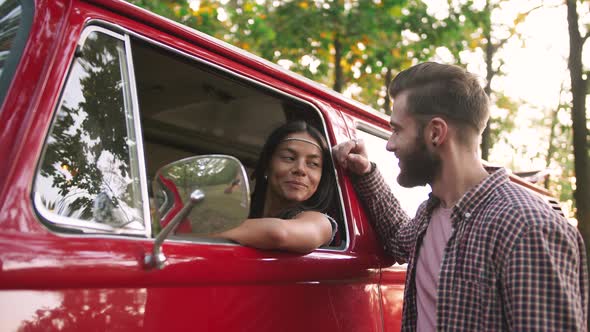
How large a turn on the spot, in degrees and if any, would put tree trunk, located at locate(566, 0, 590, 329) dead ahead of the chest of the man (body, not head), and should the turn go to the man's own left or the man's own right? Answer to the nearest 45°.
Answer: approximately 135° to the man's own right

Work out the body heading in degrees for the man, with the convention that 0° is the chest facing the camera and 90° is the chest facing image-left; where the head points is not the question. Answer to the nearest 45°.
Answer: approximately 45°

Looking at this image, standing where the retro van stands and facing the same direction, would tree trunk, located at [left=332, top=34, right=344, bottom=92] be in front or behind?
behind

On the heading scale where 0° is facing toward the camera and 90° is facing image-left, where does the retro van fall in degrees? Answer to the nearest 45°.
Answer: approximately 45°

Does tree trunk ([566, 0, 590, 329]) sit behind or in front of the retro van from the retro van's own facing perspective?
behind

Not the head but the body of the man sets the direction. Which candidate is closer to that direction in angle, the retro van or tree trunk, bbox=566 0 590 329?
the retro van
